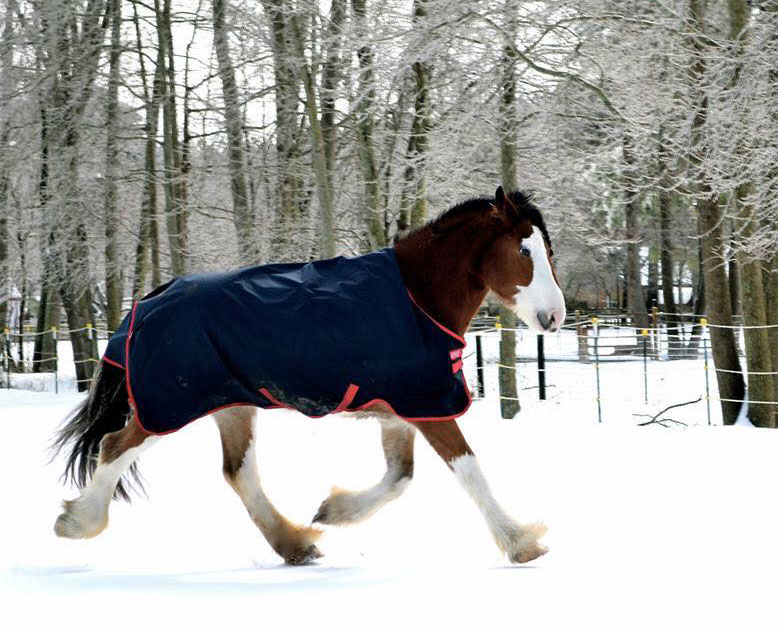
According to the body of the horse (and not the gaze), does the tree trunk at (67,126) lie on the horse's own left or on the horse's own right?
on the horse's own left

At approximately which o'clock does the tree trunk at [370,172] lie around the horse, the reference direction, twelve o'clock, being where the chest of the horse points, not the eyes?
The tree trunk is roughly at 9 o'clock from the horse.

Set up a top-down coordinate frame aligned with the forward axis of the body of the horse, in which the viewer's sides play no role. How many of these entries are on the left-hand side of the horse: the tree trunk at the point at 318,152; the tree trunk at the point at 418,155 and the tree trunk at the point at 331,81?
3

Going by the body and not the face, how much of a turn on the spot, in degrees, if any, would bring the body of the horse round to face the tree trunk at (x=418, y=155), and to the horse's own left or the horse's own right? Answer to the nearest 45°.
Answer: approximately 90° to the horse's own left

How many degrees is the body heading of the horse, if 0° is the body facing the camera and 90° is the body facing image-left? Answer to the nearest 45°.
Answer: approximately 270°

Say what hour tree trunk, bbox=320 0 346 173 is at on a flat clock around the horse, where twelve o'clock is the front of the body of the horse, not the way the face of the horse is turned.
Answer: The tree trunk is roughly at 9 o'clock from the horse.

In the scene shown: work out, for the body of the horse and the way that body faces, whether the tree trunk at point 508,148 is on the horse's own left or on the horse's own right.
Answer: on the horse's own left

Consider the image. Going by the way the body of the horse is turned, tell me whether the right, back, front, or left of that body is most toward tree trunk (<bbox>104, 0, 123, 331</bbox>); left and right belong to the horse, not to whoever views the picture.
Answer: left

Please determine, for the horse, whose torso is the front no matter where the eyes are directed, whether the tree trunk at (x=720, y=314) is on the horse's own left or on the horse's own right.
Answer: on the horse's own left
